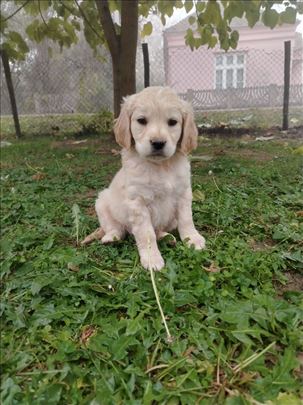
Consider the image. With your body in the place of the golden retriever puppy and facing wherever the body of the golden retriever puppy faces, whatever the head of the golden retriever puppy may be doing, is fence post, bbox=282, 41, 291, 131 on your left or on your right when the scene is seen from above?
on your left

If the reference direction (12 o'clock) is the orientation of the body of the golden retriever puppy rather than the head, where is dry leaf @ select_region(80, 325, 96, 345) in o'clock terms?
The dry leaf is roughly at 2 o'clock from the golden retriever puppy.

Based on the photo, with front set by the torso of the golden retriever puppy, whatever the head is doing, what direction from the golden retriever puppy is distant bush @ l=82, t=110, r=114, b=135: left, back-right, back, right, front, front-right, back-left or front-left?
back-left

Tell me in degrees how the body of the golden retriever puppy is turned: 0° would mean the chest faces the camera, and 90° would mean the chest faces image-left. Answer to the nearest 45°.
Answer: approximately 315°

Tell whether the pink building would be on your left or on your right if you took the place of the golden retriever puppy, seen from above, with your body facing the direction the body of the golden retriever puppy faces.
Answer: on your left

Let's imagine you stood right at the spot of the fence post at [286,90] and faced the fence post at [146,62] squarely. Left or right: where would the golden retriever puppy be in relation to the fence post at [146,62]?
left

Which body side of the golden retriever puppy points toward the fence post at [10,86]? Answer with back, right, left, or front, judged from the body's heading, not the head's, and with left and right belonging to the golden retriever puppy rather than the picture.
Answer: back

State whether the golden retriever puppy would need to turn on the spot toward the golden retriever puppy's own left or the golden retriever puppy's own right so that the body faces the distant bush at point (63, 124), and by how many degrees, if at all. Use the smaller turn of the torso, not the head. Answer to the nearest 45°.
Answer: approximately 135° to the golden retriever puppy's own left

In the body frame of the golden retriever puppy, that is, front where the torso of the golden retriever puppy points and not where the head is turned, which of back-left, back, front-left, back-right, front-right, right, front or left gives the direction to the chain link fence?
back-left

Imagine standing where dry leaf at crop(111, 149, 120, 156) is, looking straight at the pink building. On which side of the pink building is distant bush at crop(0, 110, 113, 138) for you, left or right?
left

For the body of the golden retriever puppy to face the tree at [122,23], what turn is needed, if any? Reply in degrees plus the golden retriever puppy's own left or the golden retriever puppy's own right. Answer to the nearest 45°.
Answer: approximately 135° to the golden retriever puppy's own left
